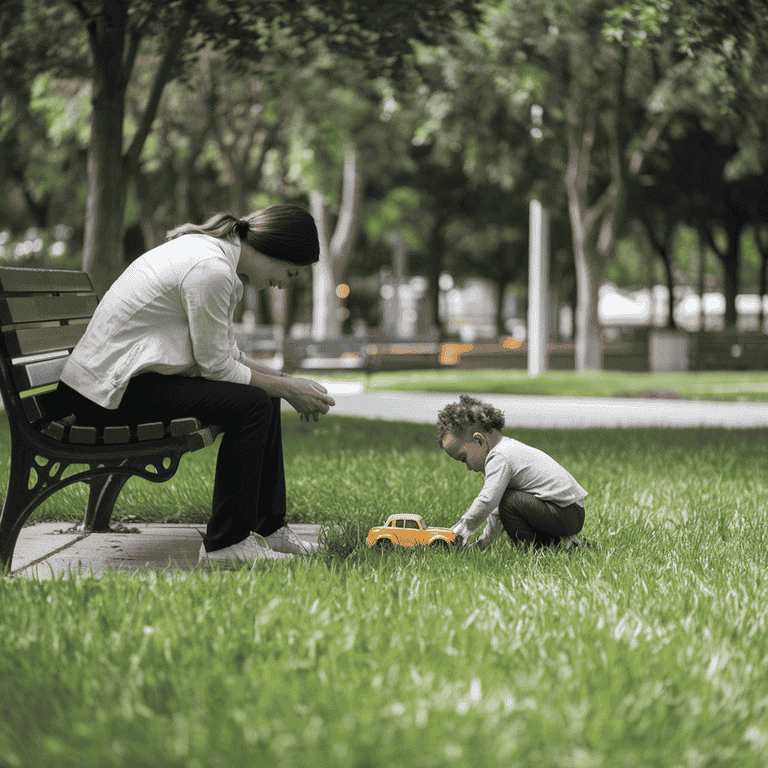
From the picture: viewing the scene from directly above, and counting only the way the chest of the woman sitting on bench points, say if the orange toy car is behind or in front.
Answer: in front

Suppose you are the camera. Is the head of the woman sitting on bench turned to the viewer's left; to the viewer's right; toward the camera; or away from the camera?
to the viewer's right

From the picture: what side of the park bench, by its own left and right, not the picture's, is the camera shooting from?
right

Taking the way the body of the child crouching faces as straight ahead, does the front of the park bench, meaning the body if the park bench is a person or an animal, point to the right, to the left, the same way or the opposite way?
the opposite way

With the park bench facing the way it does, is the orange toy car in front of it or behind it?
in front

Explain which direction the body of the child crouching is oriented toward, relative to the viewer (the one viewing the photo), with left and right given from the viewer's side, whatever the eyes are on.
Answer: facing to the left of the viewer

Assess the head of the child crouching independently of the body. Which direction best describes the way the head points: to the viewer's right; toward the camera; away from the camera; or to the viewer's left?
to the viewer's left

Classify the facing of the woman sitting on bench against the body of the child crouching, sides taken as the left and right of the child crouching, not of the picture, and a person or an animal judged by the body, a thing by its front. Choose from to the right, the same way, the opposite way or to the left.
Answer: the opposite way

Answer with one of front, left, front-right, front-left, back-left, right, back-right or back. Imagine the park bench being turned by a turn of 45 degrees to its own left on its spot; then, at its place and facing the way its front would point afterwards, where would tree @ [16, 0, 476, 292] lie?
front-left

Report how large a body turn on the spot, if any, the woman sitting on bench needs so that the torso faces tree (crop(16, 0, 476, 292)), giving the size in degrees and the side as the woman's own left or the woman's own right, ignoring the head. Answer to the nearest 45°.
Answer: approximately 90° to the woman's own left

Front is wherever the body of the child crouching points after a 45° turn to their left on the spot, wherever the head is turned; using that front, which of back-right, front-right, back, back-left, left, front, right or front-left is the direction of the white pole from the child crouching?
back-right

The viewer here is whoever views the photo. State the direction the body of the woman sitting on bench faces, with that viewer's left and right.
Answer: facing to the right of the viewer

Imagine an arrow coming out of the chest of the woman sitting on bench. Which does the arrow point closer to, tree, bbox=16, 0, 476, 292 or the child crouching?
the child crouching
